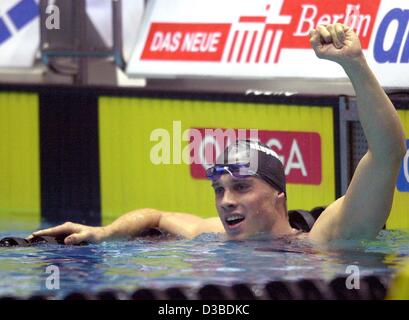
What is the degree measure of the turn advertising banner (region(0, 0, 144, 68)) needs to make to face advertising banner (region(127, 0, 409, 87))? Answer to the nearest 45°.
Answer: approximately 45° to its left

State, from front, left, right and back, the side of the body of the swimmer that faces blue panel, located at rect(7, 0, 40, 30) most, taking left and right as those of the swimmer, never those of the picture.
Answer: right

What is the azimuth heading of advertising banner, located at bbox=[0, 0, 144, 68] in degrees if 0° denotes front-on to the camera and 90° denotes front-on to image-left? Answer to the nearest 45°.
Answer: approximately 0°

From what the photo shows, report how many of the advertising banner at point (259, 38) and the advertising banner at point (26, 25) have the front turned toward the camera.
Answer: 2

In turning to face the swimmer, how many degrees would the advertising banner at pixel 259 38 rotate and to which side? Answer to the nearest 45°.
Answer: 0° — it already faces them

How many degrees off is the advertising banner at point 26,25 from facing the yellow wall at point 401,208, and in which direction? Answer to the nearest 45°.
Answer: approximately 45° to its left

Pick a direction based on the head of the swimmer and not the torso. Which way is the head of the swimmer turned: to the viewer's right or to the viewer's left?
to the viewer's left
